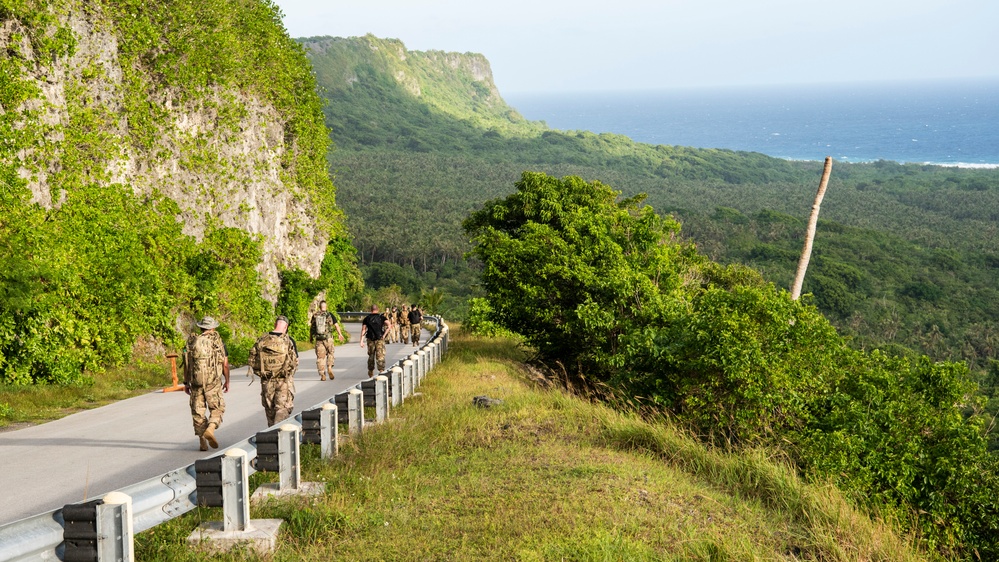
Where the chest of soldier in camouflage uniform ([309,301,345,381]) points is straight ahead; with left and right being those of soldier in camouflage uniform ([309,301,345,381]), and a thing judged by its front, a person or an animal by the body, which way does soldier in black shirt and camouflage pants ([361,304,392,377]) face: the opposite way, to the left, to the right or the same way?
the same way

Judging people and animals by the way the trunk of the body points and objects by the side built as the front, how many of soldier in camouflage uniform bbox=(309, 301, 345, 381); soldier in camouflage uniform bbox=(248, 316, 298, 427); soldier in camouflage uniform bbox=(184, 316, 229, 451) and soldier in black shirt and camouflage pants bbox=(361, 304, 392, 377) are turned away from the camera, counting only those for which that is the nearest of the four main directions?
4

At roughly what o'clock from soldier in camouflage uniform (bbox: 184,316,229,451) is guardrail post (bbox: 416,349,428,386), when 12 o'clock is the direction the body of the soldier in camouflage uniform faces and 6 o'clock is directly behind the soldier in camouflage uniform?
The guardrail post is roughly at 1 o'clock from the soldier in camouflage uniform.

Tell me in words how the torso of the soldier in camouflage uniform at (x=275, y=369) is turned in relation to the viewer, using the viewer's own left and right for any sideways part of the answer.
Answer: facing away from the viewer

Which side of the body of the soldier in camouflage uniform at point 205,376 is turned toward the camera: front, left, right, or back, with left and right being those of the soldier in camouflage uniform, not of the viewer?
back

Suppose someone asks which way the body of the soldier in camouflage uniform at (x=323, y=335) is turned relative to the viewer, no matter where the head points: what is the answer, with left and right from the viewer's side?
facing away from the viewer

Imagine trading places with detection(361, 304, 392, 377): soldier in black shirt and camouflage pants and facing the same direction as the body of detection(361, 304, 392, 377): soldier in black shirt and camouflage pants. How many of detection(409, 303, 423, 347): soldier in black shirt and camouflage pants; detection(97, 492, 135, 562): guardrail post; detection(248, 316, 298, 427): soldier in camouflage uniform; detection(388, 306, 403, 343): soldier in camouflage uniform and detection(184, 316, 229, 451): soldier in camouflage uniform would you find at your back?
3

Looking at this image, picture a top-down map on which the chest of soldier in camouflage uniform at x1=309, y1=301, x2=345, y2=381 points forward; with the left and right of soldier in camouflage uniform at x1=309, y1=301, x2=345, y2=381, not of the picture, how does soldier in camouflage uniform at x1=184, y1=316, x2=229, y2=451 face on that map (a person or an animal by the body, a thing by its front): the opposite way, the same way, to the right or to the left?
the same way

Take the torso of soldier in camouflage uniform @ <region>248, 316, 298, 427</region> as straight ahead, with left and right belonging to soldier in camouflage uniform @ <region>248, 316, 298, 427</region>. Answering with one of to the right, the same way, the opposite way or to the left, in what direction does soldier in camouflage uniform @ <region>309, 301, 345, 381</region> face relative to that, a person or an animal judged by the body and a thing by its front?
the same way

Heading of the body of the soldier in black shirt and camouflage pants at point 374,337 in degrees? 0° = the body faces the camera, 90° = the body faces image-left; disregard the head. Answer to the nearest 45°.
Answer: approximately 180°

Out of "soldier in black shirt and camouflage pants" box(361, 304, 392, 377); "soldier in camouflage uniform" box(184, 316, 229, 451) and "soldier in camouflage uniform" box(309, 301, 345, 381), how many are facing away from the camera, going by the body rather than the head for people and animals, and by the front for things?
3

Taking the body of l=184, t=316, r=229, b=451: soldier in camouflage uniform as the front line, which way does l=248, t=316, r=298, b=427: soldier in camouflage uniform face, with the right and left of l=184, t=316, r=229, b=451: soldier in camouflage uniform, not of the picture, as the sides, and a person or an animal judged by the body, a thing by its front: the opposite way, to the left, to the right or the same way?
the same way

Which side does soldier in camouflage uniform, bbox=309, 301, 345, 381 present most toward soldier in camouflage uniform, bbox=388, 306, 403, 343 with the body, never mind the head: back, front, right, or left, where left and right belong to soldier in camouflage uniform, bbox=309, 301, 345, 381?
front

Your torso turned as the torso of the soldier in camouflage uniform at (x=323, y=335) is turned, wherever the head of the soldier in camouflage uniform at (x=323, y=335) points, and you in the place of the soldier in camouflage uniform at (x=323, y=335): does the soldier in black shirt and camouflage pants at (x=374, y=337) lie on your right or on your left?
on your right

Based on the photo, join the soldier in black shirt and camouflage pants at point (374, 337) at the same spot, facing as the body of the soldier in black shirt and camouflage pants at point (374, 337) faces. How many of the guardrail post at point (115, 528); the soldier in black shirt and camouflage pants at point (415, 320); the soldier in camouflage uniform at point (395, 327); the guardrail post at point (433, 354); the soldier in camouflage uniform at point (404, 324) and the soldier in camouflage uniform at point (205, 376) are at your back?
2

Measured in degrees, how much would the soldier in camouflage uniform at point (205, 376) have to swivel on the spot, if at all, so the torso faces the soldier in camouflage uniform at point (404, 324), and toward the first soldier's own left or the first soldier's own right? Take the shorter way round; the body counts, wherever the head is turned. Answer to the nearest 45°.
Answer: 0° — they already face them

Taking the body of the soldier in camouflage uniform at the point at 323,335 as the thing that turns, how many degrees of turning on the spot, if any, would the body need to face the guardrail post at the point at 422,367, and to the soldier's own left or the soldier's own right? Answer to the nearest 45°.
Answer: approximately 135° to the soldier's own right

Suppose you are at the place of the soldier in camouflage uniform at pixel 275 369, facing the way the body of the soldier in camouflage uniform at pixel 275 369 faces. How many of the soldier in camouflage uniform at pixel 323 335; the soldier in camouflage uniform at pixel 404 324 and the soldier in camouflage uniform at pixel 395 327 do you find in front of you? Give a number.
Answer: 3
